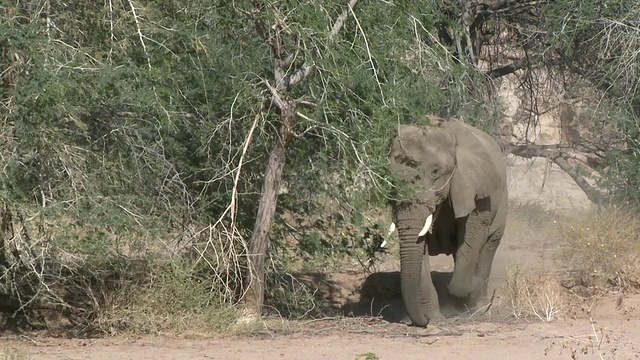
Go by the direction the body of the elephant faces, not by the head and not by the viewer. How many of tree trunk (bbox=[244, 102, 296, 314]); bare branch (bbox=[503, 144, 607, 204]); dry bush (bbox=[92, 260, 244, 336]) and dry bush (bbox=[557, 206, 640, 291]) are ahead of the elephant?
2

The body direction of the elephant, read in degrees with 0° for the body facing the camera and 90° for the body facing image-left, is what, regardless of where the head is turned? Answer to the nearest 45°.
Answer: approximately 45°

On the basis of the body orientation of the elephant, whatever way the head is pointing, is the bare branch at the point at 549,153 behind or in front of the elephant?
behind

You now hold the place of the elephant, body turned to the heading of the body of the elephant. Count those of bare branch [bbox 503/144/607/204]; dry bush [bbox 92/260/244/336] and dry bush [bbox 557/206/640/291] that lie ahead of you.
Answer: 1

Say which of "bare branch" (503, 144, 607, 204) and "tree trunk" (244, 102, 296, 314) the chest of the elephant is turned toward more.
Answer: the tree trunk

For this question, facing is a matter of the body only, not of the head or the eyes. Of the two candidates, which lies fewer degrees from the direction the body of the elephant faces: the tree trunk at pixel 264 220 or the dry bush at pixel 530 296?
the tree trunk

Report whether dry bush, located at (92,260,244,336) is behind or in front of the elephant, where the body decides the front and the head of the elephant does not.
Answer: in front
